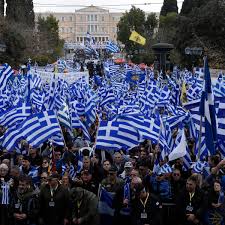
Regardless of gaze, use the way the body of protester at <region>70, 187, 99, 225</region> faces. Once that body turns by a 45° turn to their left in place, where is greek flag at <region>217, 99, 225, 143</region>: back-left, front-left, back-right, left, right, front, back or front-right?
back-left

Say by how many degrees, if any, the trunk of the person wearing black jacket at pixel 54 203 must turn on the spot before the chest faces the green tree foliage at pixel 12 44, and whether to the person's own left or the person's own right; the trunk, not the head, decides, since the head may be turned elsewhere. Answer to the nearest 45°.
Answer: approximately 180°

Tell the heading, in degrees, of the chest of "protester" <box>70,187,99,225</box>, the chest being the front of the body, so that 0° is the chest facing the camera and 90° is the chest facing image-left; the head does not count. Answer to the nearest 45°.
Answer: approximately 45°

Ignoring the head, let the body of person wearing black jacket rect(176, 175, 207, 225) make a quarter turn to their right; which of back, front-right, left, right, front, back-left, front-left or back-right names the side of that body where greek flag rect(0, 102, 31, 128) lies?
front-right

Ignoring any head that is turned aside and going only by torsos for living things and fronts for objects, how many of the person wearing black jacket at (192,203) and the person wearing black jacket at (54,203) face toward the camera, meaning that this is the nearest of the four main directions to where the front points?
2

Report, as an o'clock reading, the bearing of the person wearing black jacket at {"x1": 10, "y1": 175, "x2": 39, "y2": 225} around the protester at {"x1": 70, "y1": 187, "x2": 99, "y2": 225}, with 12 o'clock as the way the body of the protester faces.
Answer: The person wearing black jacket is roughly at 2 o'clock from the protester.

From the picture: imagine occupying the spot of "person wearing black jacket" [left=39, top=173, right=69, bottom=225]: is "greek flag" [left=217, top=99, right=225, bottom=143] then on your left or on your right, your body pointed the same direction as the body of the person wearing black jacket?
on your left

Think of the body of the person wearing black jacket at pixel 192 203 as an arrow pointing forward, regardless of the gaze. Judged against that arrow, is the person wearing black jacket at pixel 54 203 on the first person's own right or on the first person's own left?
on the first person's own right
